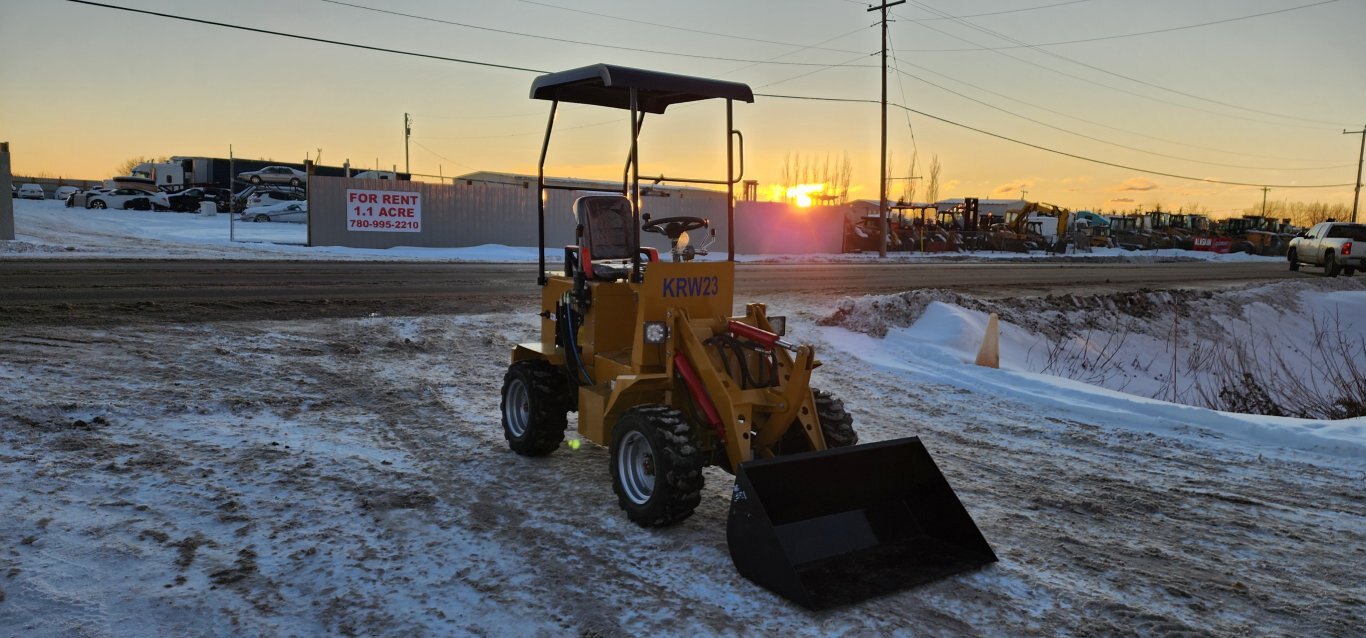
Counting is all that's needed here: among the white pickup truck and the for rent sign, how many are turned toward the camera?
1

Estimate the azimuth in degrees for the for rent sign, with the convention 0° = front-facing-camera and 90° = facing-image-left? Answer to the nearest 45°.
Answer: approximately 0°

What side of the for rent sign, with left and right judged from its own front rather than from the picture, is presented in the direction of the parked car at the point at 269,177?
back

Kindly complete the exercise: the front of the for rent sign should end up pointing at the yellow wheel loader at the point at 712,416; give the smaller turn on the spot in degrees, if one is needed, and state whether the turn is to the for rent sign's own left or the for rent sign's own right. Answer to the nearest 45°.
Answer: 0° — it already faces it

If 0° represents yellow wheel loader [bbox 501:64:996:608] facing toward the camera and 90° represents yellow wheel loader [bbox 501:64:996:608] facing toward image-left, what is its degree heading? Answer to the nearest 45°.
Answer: approximately 315°

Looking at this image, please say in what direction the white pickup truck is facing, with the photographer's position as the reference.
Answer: facing away from the viewer and to the left of the viewer

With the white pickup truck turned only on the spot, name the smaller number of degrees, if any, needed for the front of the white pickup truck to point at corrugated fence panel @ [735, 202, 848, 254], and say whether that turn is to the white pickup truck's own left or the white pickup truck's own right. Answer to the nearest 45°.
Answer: approximately 45° to the white pickup truck's own left

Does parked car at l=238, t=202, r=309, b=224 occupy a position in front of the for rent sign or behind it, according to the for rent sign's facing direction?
behind

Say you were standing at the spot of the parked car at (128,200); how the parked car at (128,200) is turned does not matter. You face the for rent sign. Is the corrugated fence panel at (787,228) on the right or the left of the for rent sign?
left

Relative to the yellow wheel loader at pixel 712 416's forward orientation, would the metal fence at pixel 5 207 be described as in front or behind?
behind

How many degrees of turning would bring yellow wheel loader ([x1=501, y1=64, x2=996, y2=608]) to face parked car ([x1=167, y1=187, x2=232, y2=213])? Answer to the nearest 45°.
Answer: approximately 180°

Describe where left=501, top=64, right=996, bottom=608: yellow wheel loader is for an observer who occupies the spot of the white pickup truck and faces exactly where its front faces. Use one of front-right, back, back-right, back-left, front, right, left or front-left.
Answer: back-left

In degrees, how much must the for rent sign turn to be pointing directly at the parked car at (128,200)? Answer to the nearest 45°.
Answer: approximately 135° to its right

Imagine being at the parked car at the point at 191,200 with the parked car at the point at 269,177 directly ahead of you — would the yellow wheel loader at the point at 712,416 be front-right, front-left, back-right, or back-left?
back-right

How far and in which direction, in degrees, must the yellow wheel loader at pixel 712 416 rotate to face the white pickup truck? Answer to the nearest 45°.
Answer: approximately 90° to its left

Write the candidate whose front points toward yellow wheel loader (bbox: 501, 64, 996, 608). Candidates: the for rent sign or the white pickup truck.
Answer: the for rent sign
